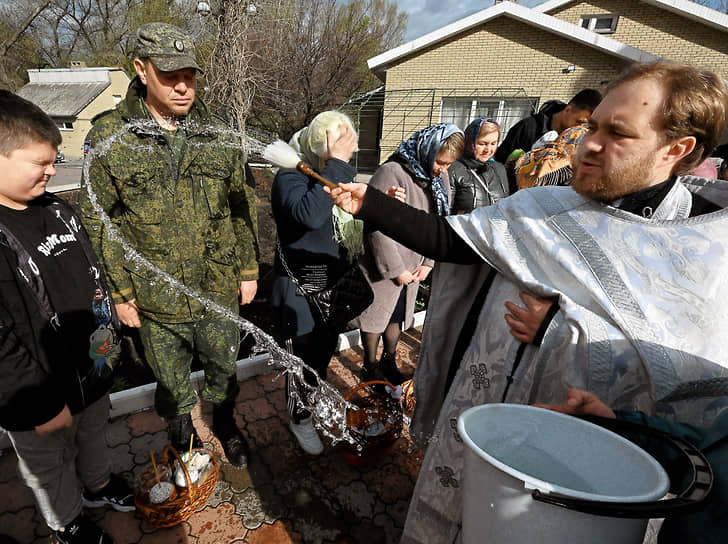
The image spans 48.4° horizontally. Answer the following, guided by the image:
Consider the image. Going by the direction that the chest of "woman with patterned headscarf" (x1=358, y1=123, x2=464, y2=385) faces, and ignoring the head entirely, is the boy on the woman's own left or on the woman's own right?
on the woman's own right

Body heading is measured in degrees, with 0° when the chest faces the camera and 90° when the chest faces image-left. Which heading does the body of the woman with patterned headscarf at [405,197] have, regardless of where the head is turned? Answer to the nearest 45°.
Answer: approximately 315°

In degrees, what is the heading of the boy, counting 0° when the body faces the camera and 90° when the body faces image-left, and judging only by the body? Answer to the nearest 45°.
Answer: approximately 315°

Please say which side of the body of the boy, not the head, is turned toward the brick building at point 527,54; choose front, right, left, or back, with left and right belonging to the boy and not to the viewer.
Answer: left

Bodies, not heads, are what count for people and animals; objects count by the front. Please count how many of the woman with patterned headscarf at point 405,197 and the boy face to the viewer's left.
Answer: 0

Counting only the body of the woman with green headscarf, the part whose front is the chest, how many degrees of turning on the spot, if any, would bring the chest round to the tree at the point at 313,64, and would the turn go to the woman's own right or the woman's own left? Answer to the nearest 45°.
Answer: approximately 135° to the woman's own left

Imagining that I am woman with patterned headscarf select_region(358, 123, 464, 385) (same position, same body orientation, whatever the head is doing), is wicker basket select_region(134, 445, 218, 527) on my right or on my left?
on my right

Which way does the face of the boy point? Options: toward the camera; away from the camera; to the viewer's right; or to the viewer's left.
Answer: to the viewer's right
